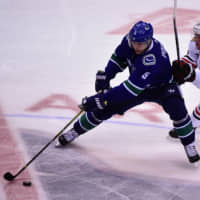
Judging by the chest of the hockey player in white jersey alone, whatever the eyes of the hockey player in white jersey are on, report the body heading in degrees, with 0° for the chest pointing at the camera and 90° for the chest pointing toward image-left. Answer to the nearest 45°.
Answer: approximately 45°

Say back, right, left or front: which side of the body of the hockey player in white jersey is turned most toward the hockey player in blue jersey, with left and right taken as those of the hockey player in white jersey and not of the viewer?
front
